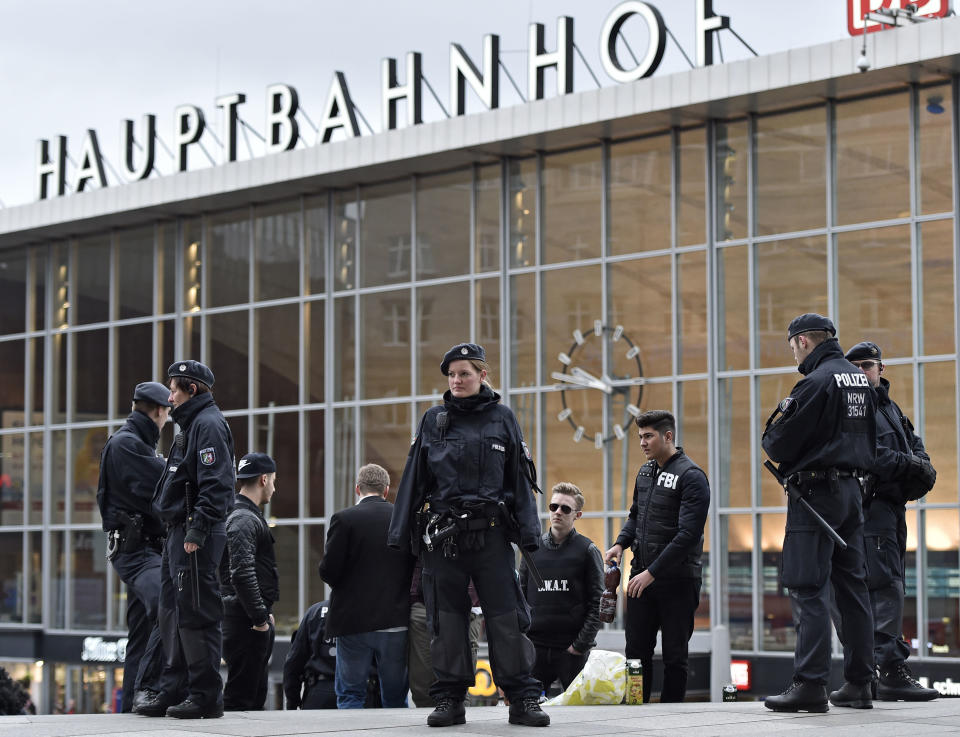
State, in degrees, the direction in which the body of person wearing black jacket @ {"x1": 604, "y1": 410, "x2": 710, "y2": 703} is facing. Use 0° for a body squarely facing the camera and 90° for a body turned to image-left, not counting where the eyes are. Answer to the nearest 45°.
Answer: approximately 45°

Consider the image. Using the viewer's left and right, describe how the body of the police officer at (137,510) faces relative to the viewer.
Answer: facing away from the viewer and to the right of the viewer

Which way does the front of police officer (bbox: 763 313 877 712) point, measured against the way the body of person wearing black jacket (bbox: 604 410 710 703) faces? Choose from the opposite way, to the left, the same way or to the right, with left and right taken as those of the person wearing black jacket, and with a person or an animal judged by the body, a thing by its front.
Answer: to the right

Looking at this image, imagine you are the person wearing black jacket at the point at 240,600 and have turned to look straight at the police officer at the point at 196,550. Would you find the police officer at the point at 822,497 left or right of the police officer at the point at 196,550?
left

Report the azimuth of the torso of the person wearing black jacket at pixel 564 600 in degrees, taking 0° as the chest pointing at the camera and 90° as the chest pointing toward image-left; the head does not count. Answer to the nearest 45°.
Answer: approximately 45°

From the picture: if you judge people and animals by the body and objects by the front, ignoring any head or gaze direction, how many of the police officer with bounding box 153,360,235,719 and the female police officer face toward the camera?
1

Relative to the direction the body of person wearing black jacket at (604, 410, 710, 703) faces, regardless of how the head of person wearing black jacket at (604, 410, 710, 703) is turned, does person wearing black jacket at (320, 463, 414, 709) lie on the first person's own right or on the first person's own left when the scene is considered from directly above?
on the first person's own right

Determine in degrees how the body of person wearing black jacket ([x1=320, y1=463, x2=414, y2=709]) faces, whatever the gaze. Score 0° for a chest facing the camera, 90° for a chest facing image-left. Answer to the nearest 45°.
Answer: approximately 180°
